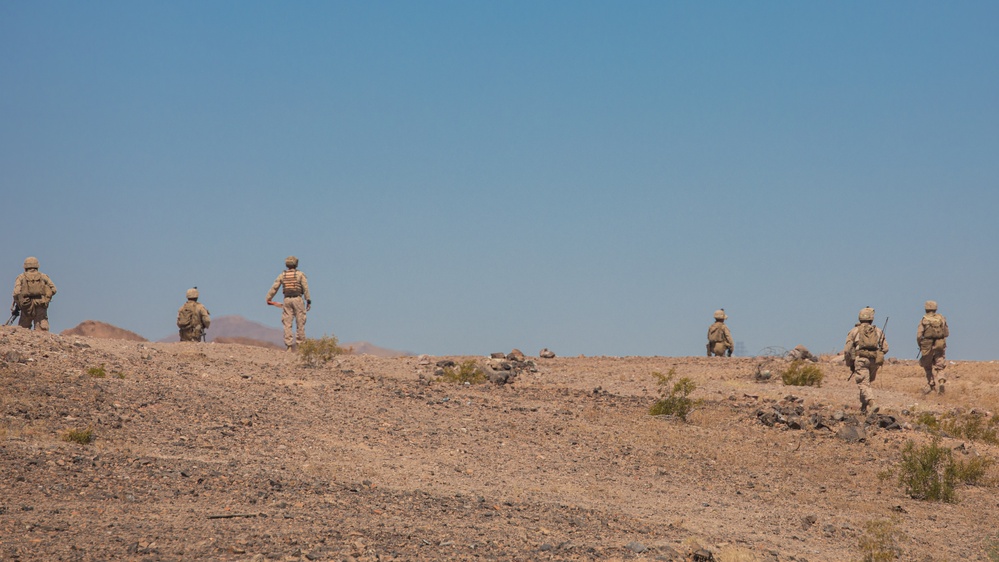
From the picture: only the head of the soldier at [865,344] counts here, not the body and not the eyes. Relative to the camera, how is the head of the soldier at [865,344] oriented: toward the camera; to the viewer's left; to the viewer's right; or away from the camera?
away from the camera

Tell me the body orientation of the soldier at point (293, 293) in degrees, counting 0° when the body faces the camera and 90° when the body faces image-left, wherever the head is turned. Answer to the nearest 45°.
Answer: approximately 180°

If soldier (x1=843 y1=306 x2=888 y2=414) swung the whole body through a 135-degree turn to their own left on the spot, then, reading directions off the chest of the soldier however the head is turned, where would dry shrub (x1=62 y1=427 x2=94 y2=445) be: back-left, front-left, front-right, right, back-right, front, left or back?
front

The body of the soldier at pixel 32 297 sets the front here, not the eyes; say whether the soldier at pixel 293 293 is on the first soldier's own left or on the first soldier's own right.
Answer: on the first soldier's own right

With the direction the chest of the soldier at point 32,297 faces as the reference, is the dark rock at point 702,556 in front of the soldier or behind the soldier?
behind

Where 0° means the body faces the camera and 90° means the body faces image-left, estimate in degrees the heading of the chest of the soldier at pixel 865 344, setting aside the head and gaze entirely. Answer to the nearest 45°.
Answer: approximately 180°

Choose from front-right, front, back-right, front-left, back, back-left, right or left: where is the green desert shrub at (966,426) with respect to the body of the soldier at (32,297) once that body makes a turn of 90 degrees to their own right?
front-right

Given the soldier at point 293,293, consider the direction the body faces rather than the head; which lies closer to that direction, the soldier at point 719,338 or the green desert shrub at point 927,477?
the soldier

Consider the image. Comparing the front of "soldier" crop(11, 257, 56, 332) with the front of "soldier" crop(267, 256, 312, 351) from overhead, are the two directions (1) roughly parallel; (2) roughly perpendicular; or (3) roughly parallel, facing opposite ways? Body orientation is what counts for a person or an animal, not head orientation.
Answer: roughly parallel

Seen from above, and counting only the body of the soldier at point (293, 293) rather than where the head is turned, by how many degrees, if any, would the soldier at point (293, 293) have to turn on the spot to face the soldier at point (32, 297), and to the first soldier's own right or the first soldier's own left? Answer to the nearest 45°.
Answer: approximately 90° to the first soldier's own left

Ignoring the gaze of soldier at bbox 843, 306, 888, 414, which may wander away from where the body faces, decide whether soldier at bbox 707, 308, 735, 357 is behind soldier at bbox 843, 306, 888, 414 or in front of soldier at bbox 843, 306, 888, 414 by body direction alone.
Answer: in front

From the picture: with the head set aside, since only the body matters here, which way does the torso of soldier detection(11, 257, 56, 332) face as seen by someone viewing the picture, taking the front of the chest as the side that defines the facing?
away from the camera

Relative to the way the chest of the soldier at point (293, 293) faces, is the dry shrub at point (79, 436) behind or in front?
behind
